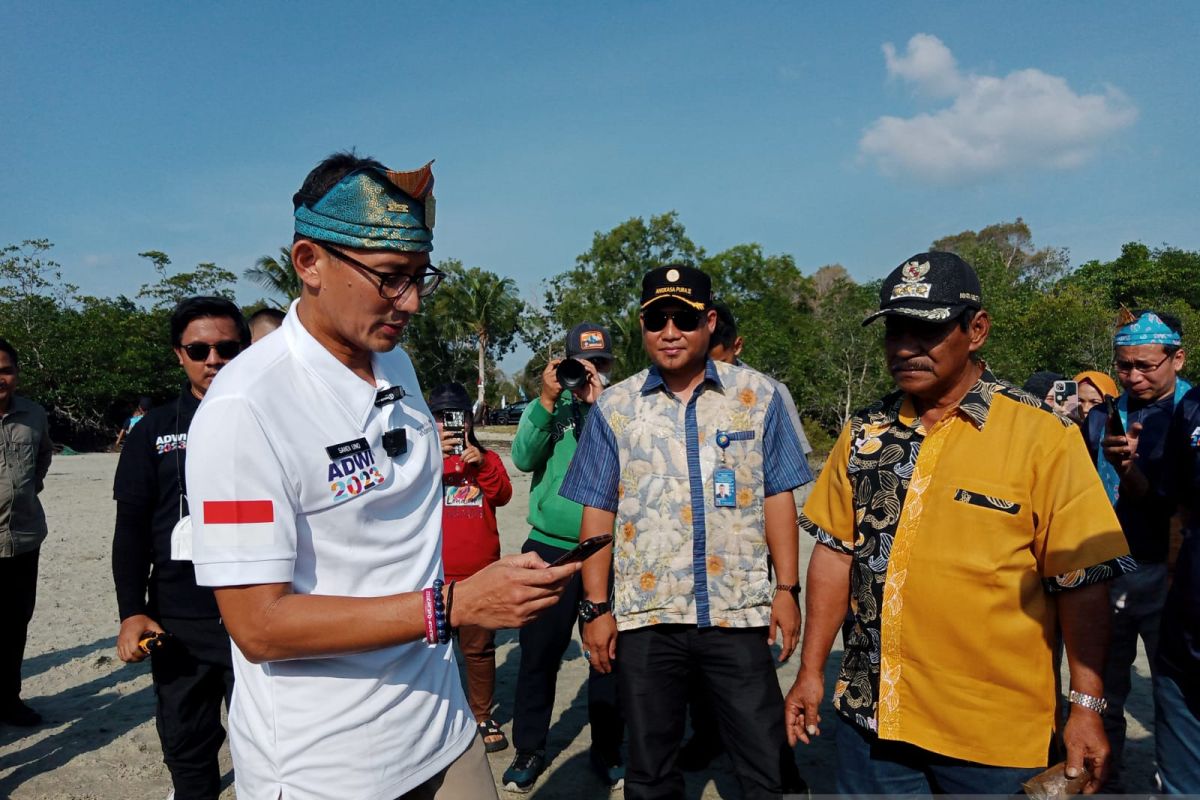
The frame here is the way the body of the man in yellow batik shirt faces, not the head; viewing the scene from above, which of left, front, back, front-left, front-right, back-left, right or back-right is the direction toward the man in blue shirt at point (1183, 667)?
back

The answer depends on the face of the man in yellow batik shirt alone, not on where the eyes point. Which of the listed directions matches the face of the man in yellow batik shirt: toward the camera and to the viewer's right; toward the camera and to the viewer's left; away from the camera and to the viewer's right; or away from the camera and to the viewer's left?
toward the camera and to the viewer's left

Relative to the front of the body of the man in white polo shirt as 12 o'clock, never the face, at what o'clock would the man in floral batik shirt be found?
The man in floral batik shirt is roughly at 9 o'clock from the man in white polo shirt.

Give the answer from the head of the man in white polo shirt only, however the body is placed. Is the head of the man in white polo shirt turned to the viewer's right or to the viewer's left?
to the viewer's right

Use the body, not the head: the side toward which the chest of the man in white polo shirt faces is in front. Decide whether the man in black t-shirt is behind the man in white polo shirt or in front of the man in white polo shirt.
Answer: behind

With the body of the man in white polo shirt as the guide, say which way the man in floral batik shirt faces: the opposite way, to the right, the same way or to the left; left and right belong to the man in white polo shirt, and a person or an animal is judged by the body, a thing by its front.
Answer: to the right

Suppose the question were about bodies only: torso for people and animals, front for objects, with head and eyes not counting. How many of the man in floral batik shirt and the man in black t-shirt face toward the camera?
2

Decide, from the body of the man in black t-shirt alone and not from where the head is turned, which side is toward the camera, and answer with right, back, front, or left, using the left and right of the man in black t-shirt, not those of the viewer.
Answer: front

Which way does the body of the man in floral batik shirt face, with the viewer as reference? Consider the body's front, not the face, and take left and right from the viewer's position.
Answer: facing the viewer

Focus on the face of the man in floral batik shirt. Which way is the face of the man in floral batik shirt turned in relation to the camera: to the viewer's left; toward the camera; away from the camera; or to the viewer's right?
toward the camera

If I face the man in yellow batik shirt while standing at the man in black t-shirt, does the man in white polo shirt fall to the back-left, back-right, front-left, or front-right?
front-right

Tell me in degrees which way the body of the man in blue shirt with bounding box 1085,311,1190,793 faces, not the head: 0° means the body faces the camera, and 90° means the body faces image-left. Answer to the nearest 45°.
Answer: approximately 45°
